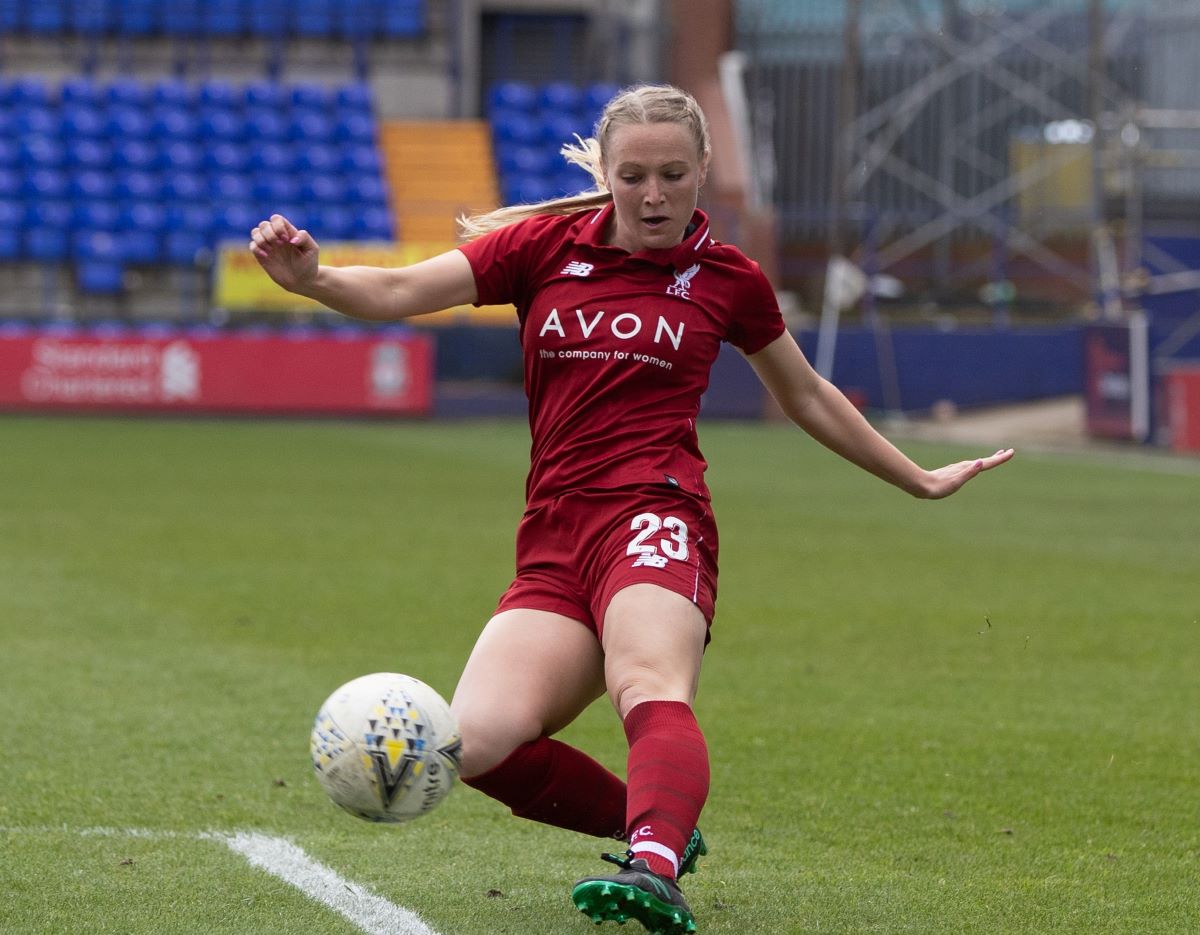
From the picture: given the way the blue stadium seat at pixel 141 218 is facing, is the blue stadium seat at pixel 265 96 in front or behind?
behind

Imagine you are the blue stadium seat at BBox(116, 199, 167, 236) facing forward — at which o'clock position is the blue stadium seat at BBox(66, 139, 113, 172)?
the blue stadium seat at BBox(66, 139, 113, 172) is roughly at 5 o'clock from the blue stadium seat at BBox(116, 199, 167, 236).

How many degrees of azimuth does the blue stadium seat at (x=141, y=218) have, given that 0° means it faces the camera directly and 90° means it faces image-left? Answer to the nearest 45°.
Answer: approximately 0°

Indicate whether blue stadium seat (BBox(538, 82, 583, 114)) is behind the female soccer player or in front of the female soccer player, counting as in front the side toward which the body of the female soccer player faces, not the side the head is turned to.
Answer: behind

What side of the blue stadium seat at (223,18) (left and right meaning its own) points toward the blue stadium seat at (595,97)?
left

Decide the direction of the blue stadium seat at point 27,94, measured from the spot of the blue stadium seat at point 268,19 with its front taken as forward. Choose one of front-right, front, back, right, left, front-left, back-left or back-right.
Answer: front-right
